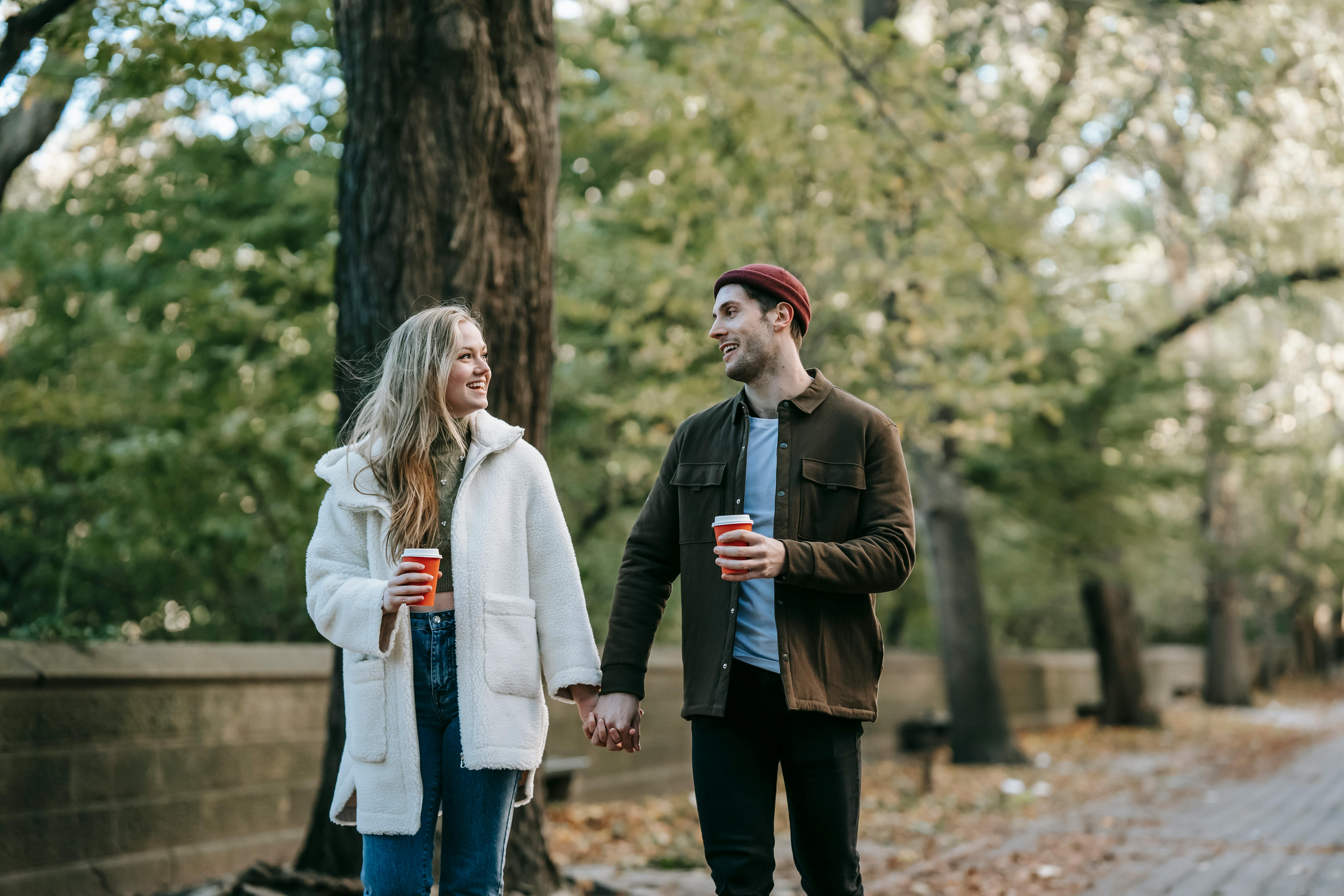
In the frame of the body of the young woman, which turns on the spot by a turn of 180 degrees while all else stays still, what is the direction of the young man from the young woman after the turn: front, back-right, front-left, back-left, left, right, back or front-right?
right

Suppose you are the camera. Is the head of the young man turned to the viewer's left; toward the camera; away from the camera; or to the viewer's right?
to the viewer's left

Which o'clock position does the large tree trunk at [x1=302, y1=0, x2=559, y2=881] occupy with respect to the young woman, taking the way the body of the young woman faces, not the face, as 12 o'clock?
The large tree trunk is roughly at 6 o'clock from the young woman.

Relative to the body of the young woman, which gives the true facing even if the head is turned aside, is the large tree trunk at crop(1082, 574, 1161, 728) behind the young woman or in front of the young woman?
behind

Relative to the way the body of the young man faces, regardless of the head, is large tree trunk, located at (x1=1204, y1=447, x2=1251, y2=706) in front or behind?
behind

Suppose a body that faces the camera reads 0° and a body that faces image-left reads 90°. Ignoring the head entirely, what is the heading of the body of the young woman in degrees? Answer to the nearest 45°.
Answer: approximately 0°

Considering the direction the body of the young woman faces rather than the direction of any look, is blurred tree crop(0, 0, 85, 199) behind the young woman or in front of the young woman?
behind

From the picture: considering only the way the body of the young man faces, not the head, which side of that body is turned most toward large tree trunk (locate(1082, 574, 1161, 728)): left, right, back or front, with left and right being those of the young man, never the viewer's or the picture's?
back
